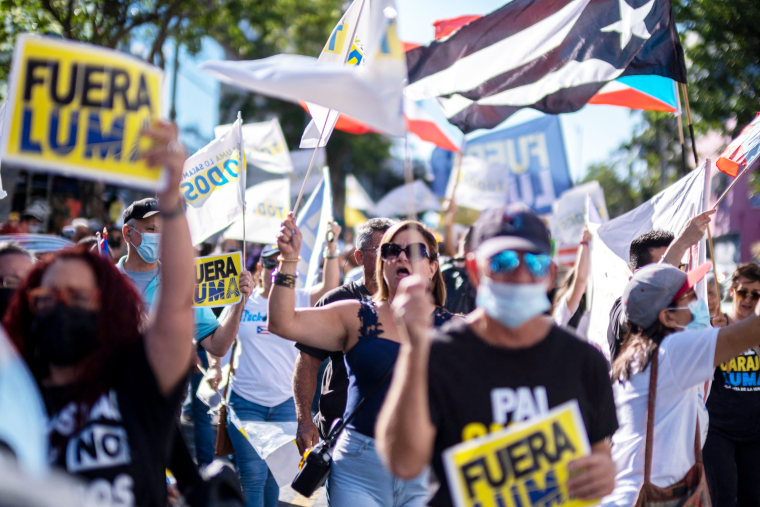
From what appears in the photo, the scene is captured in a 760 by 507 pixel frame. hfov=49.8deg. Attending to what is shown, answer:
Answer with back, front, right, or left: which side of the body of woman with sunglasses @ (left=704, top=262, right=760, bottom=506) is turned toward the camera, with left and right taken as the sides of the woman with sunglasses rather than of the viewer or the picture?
front

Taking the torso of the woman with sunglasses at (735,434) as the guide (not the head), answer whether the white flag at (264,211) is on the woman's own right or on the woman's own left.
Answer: on the woman's own right

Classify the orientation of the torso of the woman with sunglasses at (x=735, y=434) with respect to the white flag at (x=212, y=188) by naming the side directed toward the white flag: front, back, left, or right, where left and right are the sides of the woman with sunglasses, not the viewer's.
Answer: right

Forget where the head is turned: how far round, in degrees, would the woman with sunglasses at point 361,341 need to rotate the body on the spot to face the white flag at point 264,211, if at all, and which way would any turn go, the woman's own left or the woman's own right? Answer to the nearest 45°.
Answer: approximately 180°

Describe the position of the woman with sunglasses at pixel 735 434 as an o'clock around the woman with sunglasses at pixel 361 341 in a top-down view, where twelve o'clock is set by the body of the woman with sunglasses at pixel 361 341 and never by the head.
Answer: the woman with sunglasses at pixel 735 434 is roughly at 8 o'clock from the woman with sunglasses at pixel 361 341.

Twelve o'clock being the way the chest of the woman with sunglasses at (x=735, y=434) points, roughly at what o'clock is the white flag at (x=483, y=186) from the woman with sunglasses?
The white flag is roughly at 5 o'clock from the woman with sunglasses.

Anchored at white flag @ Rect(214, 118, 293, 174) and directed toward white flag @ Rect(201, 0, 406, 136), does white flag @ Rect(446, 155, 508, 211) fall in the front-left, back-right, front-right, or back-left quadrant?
back-left

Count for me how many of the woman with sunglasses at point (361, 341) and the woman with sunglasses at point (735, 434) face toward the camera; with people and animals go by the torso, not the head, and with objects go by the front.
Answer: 2

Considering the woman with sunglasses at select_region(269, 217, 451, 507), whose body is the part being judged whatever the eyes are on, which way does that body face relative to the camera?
toward the camera
